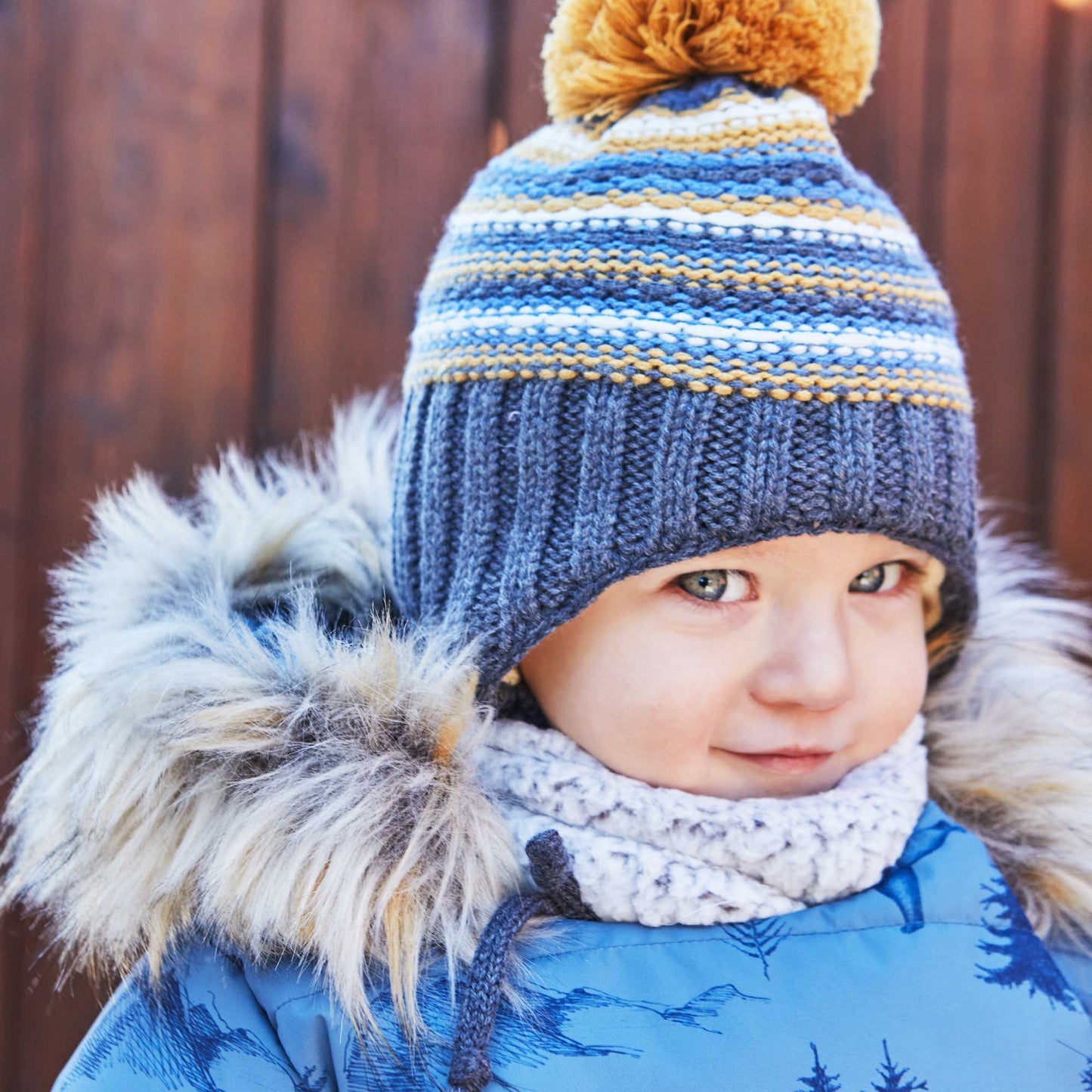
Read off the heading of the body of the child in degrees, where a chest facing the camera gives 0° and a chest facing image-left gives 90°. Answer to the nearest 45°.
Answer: approximately 315°

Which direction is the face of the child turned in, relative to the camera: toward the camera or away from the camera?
toward the camera
